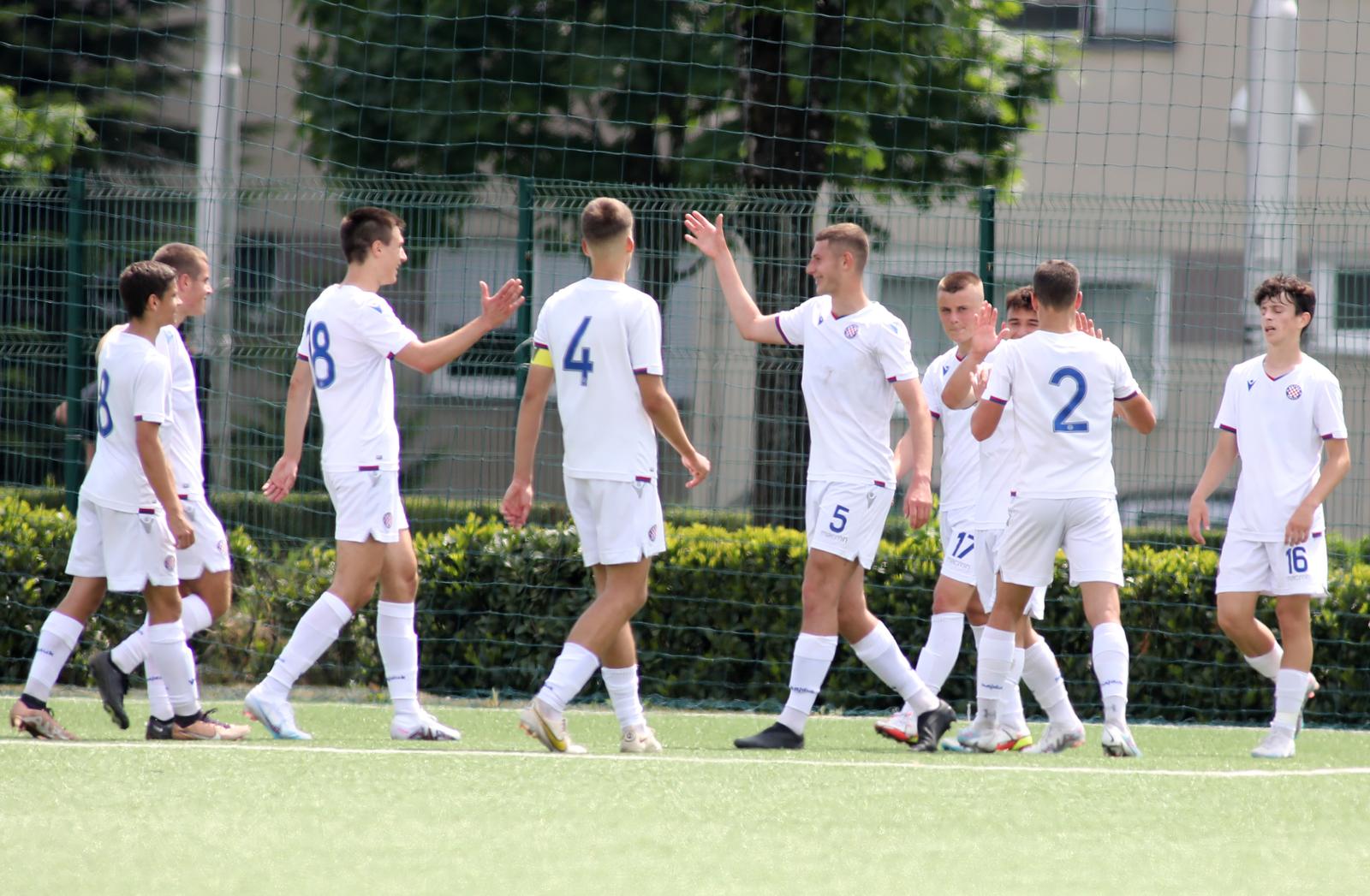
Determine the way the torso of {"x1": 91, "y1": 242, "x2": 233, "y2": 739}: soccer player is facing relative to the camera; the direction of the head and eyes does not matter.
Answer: to the viewer's right

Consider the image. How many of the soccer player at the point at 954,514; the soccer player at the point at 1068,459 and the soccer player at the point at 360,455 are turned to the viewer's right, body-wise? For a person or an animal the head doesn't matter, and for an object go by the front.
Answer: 1

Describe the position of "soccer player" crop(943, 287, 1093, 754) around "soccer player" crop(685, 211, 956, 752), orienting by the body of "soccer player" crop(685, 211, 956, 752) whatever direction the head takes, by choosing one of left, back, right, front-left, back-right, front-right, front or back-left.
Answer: back

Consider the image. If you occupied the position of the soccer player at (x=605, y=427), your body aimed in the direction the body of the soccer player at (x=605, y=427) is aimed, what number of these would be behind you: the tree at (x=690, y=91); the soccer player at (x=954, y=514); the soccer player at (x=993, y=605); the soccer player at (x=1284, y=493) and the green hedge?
0

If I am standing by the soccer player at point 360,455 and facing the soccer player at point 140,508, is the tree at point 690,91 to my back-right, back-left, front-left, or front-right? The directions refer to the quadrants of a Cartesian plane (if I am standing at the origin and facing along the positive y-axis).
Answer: back-right

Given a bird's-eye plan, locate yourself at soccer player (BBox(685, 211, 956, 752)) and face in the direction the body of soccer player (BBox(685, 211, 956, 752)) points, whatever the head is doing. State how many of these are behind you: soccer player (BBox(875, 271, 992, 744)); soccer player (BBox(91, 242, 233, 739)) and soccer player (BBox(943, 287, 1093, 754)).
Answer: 2

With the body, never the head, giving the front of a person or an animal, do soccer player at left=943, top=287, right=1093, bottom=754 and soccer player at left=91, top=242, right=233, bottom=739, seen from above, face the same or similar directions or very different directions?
very different directions

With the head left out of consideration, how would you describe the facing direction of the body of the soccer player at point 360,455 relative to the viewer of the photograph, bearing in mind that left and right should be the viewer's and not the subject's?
facing to the right of the viewer

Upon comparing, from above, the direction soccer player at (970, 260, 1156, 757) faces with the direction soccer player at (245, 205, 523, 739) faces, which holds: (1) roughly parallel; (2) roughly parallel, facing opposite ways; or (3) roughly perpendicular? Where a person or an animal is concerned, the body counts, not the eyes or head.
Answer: roughly perpendicular

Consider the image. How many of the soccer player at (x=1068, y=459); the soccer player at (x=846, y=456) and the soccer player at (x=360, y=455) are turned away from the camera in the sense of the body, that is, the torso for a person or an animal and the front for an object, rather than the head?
1

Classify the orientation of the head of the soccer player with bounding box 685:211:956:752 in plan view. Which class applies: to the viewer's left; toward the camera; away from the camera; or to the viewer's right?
to the viewer's left

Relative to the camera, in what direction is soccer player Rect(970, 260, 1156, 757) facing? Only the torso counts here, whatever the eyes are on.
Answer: away from the camera

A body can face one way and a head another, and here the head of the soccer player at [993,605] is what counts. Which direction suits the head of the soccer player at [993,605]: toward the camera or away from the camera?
toward the camera

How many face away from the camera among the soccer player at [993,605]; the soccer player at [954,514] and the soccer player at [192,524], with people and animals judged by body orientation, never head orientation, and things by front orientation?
0

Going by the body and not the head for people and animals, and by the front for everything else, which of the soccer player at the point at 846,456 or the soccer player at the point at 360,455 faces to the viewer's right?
the soccer player at the point at 360,455

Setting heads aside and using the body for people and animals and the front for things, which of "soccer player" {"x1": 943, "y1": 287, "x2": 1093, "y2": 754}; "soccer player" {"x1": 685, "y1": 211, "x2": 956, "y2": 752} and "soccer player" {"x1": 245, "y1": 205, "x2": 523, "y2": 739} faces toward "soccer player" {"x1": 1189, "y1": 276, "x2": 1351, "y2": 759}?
"soccer player" {"x1": 245, "y1": 205, "x2": 523, "y2": 739}

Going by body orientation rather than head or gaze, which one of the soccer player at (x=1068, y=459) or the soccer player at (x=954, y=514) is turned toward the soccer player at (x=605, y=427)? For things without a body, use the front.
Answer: the soccer player at (x=954, y=514)

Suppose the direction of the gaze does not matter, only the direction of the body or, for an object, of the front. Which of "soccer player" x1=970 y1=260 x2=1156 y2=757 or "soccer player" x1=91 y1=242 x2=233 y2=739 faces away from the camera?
"soccer player" x1=970 y1=260 x2=1156 y2=757

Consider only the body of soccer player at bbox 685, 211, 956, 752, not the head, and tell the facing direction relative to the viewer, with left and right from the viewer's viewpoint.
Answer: facing the viewer and to the left of the viewer

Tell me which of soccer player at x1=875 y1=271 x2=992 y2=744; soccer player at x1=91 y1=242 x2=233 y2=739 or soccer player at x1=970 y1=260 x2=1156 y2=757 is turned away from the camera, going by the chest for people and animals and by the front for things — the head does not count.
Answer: soccer player at x1=970 y1=260 x2=1156 y2=757

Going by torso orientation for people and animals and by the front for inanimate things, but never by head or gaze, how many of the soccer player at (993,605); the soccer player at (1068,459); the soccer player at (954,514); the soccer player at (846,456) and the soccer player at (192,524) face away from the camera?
1
